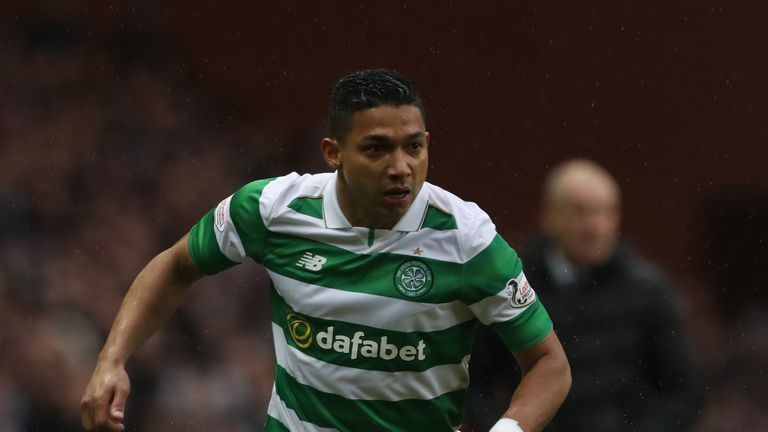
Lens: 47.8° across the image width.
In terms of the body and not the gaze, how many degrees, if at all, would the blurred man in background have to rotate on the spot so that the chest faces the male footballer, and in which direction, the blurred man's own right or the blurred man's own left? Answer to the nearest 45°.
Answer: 0° — they already face them

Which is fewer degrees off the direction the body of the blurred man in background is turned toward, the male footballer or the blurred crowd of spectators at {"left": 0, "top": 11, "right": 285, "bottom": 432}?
the male footballer

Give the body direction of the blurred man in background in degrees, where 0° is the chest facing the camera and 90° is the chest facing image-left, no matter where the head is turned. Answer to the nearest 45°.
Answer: approximately 45°

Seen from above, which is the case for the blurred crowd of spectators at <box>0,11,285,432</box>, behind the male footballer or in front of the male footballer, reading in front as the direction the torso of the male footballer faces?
behind

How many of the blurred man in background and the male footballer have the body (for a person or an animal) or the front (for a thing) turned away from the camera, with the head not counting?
0

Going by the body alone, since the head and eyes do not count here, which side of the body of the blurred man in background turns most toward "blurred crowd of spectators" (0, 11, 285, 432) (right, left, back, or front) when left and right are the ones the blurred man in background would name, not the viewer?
right

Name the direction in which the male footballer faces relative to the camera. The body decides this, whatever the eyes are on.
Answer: toward the camera
